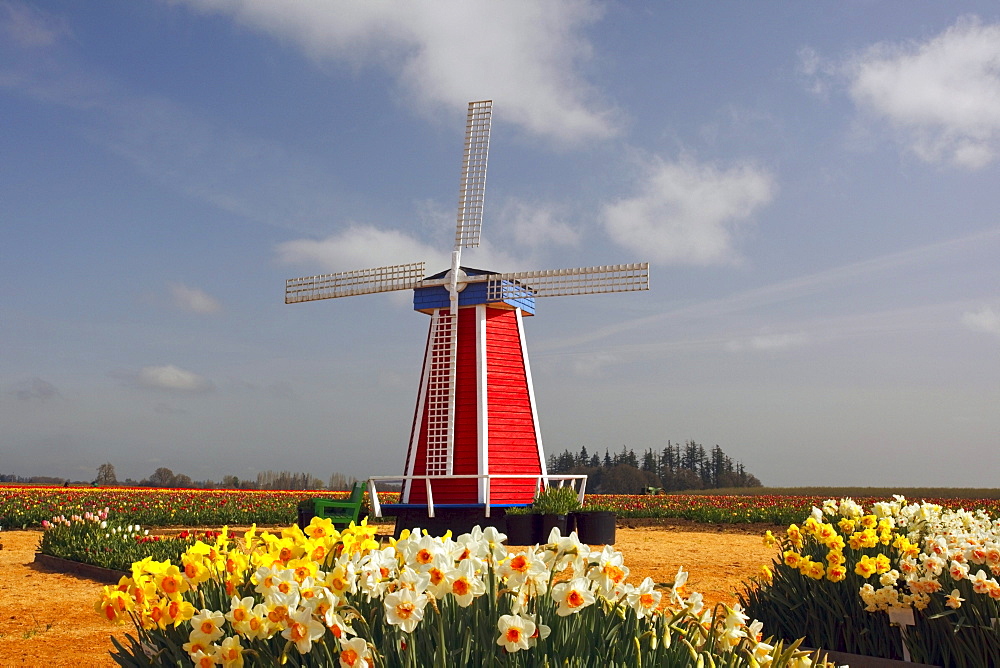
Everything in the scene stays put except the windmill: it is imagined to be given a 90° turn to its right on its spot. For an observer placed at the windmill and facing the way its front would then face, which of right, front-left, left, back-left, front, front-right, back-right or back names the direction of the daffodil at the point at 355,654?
back-left

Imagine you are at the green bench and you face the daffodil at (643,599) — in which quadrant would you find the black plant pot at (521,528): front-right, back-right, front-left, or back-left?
front-left

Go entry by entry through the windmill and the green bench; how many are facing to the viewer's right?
0

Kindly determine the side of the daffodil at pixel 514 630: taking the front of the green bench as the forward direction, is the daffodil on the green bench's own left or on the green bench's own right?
on the green bench's own left

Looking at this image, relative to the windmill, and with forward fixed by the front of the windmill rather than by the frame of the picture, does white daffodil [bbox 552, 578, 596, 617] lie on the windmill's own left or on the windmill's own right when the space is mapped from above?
on the windmill's own left

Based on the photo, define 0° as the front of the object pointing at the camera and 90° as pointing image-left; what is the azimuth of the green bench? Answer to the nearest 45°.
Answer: approximately 90°

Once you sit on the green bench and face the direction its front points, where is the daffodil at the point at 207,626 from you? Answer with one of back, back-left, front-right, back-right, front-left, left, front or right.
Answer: left

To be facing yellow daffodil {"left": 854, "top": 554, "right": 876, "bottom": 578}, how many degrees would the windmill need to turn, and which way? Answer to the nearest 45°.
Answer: approximately 45° to its left

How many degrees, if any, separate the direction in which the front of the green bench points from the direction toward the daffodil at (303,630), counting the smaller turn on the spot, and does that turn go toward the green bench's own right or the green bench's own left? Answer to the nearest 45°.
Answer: approximately 90° to the green bench's own left

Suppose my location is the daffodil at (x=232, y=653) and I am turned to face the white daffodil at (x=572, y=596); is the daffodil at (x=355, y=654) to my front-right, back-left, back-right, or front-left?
front-right

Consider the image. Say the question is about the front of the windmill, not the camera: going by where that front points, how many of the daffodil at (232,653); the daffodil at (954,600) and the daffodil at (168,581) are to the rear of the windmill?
0

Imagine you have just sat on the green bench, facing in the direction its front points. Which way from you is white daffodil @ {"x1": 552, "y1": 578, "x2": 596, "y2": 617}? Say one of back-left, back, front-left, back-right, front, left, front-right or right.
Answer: left

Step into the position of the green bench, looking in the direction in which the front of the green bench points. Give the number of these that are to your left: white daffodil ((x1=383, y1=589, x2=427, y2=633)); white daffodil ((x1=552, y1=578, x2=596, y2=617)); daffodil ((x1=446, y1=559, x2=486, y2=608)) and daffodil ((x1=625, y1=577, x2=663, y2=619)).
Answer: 4

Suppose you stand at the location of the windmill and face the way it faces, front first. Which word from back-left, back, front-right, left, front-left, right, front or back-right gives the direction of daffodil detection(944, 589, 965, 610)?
front-left

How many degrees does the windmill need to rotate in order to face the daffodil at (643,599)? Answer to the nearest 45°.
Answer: approximately 45° to its left

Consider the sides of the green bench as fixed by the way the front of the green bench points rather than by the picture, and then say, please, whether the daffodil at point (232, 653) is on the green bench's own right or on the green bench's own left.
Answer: on the green bench's own left

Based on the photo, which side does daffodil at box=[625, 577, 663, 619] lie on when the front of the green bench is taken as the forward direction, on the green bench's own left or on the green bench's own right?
on the green bench's own left

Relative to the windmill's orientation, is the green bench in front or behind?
in front

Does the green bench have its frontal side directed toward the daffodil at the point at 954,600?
no

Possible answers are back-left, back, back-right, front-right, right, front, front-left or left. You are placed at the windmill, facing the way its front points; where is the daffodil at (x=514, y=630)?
front-left
